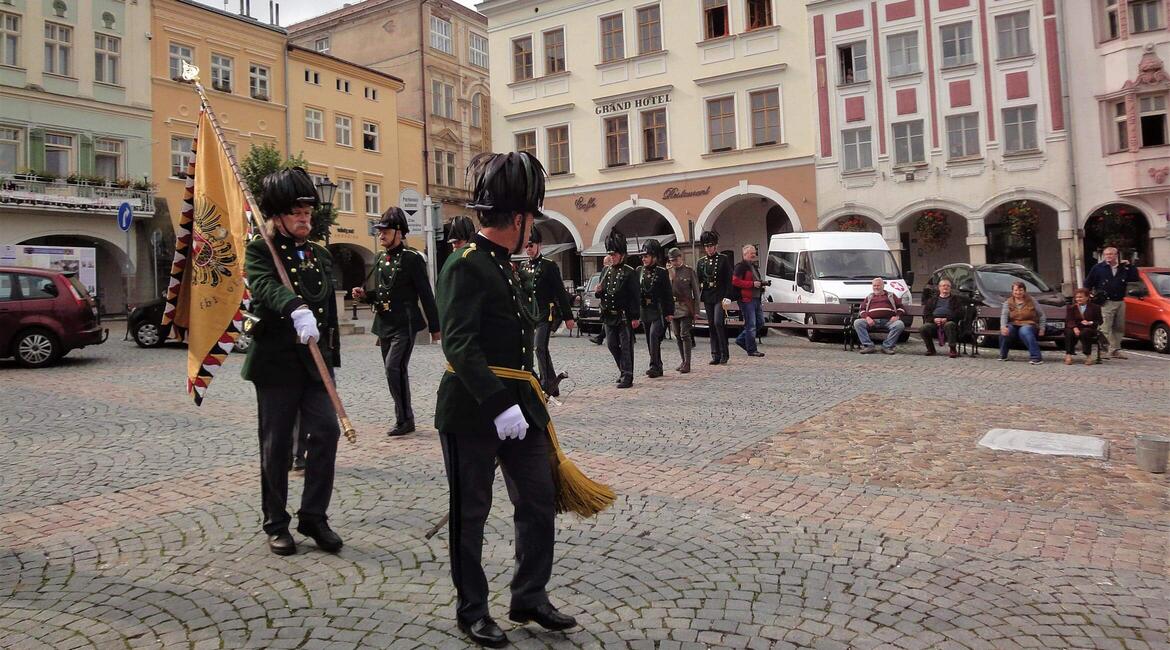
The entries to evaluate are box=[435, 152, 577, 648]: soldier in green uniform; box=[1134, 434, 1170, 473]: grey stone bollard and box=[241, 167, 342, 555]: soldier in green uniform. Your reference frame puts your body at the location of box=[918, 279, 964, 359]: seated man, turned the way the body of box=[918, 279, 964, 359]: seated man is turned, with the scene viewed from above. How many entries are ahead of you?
3

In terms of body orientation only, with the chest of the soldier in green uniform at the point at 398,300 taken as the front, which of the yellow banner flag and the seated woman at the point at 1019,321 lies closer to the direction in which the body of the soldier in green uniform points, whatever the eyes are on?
the yellow banner flag

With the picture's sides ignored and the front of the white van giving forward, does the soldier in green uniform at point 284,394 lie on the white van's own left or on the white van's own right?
on the white van's own right

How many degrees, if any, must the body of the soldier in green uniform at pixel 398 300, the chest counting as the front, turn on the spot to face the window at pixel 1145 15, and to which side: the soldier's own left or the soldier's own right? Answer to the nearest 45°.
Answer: approximately 180°

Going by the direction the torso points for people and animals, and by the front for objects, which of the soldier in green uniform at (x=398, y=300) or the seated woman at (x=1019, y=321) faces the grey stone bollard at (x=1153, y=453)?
the seated woman

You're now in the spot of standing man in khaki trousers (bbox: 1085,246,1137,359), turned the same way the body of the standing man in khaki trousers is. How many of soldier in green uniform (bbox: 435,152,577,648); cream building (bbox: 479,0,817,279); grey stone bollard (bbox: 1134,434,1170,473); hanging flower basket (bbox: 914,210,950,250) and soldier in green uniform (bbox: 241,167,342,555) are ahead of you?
3

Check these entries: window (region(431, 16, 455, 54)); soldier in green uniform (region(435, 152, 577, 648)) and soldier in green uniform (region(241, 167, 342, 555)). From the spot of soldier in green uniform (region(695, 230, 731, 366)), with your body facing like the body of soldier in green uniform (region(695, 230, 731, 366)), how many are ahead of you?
2

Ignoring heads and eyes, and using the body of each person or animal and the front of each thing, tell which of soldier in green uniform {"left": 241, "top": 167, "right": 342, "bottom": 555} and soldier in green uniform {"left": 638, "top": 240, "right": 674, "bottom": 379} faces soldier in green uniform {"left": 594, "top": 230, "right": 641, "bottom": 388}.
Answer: soldier in green uniform {"left": 638, "top": 240, "right": 674, "bottom": 379}

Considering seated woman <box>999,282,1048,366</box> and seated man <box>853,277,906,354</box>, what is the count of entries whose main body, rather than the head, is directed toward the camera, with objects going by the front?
2
